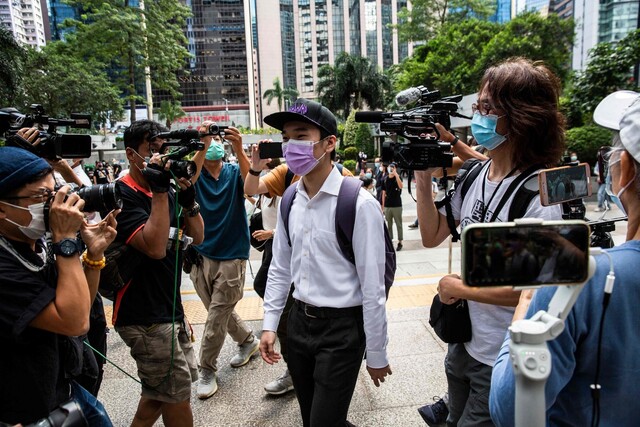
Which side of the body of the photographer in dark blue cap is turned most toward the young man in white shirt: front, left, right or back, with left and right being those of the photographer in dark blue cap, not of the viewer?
front

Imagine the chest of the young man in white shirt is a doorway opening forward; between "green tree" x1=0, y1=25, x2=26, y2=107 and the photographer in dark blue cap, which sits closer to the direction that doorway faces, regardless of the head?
the photographer in dark blue cap

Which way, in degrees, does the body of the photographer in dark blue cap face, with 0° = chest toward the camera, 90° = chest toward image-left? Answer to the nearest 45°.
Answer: approximately 270°

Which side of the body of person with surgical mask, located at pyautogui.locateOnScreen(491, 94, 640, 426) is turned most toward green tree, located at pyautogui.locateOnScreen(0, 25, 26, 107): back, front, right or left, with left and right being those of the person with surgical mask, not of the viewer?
front

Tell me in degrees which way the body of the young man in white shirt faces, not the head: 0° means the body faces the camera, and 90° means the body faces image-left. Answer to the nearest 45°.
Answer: approximately 45°

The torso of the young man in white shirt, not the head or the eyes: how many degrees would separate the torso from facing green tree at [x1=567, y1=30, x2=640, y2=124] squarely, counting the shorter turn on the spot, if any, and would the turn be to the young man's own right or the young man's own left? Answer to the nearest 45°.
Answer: approximately 180°

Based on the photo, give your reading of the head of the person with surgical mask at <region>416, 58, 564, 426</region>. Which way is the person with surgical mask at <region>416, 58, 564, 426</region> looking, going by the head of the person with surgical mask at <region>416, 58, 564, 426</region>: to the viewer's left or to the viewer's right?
to the viewer's left

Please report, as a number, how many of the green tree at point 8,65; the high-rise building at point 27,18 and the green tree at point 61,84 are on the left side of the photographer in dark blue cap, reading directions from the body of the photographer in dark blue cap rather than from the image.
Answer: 3

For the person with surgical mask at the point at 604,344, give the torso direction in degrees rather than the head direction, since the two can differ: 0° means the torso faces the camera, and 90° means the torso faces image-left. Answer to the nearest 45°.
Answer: approximately 135°

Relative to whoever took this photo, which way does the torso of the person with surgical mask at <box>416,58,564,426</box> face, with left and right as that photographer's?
facing the viewer and to the left of the viewer

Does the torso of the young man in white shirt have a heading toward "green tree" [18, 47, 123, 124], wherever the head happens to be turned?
no

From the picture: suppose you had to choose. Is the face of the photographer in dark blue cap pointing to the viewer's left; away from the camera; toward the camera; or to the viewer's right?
to the viewer's right

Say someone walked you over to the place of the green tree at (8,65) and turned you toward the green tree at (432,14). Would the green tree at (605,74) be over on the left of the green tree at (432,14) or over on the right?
right

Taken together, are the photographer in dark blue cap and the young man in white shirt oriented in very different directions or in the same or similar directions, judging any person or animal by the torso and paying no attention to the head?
very different directions

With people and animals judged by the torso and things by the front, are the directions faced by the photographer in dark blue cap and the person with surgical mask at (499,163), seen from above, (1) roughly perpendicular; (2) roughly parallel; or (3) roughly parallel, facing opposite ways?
roughly parallel, facing opposite ways

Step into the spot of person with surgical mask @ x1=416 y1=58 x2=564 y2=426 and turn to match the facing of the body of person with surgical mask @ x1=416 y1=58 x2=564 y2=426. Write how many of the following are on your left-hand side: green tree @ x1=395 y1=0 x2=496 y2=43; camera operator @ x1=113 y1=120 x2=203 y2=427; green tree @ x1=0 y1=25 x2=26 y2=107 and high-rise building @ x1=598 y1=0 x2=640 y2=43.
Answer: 0

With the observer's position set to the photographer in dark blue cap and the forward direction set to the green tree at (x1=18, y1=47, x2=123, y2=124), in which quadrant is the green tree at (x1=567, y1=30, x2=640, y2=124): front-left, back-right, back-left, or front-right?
front-right

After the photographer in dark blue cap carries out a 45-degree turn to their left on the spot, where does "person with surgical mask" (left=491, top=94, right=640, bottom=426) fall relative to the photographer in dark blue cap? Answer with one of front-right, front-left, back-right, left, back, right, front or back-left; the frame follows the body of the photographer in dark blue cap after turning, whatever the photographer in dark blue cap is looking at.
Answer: right
